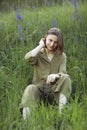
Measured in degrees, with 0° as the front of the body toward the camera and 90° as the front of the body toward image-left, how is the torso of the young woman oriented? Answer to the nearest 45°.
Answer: approximately 0°
